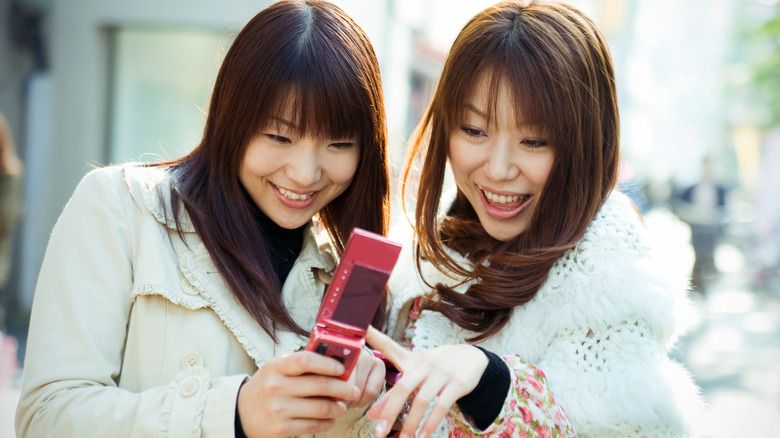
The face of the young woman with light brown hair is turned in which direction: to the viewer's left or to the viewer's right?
to the viewer's left

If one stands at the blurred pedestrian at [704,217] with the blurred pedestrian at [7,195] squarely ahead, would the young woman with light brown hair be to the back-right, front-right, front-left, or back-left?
front-left

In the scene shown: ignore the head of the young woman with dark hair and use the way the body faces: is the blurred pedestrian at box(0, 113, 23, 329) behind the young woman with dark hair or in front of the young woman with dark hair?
behind

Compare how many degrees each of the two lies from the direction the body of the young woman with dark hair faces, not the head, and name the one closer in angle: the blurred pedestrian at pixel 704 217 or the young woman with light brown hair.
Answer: the young woman with light brown hair

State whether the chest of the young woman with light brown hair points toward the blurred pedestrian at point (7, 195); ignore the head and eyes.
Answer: no

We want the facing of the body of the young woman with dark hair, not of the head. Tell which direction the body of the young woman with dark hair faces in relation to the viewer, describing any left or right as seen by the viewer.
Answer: facing the viewer and to the right of the viewer

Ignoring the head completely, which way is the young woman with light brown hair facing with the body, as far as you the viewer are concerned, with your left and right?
facing the viewer and to the left of the viewer

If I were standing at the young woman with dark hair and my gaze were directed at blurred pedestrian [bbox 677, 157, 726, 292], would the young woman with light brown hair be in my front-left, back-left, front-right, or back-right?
front-right

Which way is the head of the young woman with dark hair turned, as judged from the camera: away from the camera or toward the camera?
toward the camera

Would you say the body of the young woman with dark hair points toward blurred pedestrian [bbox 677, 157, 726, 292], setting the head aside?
no

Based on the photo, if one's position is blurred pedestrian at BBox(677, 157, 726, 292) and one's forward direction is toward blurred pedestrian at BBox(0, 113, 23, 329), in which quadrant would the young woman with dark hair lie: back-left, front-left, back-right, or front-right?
front-left

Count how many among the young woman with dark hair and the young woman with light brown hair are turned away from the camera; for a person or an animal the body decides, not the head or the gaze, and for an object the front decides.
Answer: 0
